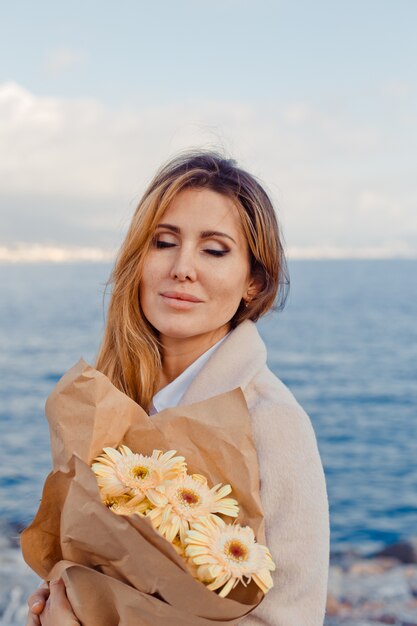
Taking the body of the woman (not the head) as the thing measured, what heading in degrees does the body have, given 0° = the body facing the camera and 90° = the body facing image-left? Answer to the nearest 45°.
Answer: approximately 45°
